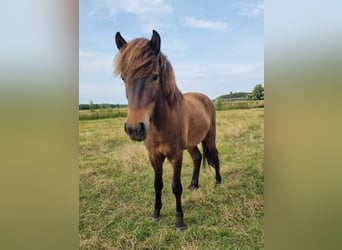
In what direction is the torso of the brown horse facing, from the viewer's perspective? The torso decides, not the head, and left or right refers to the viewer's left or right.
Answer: facing the viewer and to the left of the viewer
